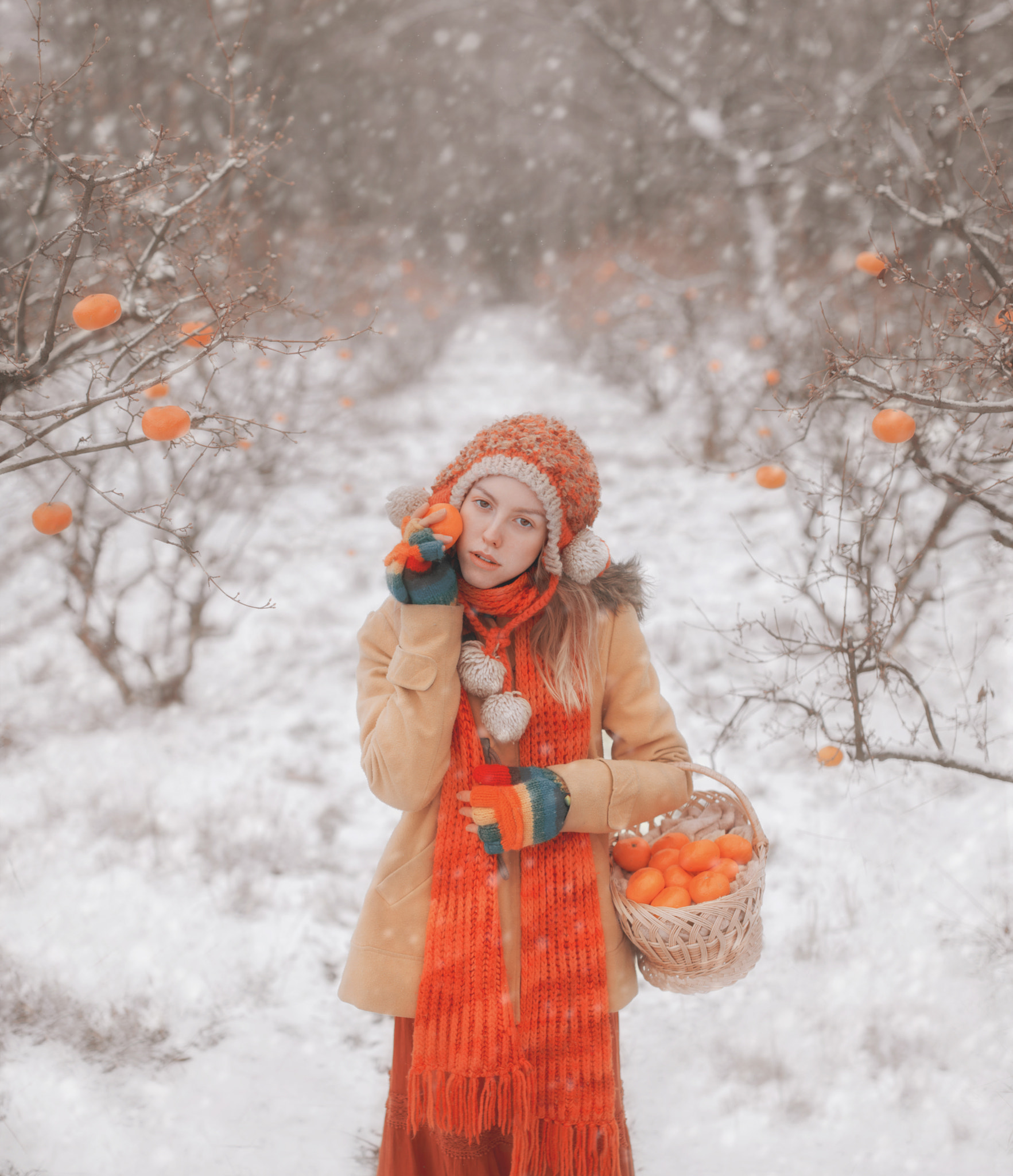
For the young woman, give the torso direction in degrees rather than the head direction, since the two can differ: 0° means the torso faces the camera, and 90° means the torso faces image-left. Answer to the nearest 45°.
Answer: approximately 0°

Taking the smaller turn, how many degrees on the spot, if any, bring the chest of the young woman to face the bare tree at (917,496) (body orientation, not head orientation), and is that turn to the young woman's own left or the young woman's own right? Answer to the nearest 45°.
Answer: approximately 135° to the young woman's own left
